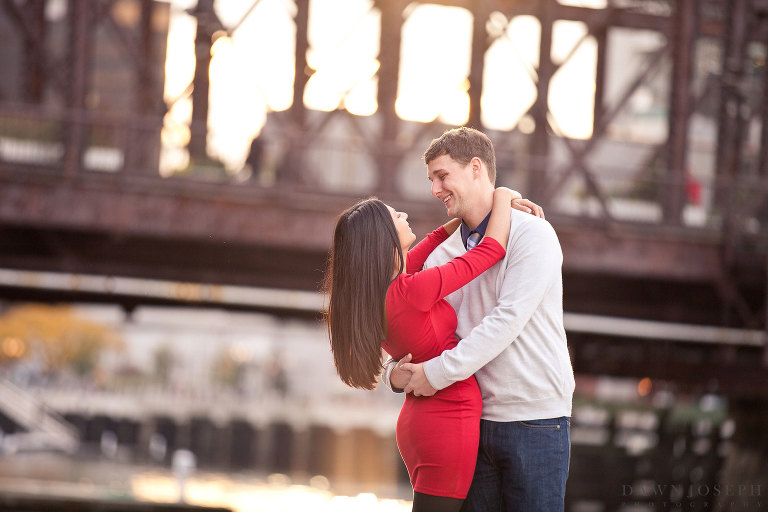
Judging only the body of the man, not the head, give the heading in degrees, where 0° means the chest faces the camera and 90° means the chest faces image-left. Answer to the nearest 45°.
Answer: approximately 45°

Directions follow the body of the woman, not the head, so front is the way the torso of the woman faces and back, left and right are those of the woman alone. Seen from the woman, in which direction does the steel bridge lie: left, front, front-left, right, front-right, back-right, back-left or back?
left

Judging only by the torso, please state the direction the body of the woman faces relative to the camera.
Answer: to the viewer's right

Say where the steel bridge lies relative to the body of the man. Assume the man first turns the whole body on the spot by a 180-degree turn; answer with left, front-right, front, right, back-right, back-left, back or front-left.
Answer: front-left

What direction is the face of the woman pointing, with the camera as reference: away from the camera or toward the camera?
away from the camera
